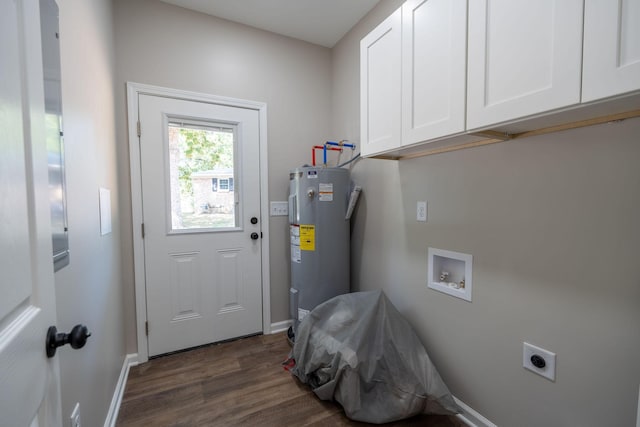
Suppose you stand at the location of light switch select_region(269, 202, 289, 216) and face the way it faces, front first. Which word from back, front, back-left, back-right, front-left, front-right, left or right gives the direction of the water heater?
front-left

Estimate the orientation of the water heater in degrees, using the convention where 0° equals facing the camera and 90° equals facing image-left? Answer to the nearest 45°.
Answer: approximately 45°

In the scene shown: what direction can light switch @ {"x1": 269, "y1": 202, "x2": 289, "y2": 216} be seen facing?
toward the camera

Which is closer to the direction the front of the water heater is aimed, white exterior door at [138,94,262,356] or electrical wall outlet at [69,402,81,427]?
the electrical wall outlet

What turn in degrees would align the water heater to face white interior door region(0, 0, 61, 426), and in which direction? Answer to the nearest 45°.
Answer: approximately 45° to its left

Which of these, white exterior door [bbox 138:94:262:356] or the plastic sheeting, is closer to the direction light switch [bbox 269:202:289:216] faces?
the plastic sheeting

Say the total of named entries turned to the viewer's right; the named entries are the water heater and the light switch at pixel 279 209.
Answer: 0

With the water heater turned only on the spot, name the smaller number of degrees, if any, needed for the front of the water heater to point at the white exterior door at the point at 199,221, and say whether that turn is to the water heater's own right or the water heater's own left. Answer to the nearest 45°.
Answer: approximately 45° to the water heater's own right

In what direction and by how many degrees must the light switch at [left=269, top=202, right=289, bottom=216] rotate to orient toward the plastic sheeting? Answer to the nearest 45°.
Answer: approximately 45° to its left
